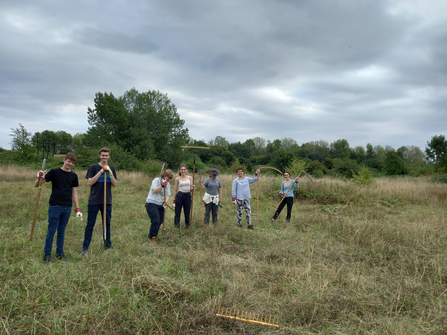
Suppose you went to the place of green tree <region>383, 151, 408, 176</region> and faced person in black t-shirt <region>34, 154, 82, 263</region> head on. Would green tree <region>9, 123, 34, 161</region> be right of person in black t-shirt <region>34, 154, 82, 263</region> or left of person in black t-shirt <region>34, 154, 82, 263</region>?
right

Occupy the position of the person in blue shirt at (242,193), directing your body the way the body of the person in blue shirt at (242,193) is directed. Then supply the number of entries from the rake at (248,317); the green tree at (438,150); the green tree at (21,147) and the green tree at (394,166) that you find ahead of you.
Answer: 1

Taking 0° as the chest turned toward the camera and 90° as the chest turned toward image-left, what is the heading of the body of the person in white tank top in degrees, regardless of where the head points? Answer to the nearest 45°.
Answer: approximately 0°

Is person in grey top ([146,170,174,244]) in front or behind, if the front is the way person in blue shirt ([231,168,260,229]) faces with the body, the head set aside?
in front

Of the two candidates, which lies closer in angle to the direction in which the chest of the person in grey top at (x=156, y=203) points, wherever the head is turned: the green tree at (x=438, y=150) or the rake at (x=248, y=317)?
the rake

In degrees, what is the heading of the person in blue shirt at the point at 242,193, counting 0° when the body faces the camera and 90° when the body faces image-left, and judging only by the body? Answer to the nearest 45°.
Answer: approximately 0°

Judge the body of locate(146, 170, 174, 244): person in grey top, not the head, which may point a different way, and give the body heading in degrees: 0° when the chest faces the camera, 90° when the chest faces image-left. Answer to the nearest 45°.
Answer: approximately 315°

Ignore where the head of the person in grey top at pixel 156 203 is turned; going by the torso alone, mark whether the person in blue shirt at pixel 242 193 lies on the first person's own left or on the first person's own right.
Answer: on the first person's own left

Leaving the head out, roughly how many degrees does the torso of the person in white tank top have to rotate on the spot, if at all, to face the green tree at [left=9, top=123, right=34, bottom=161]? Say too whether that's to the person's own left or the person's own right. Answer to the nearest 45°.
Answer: approximately 135° to the person's own right

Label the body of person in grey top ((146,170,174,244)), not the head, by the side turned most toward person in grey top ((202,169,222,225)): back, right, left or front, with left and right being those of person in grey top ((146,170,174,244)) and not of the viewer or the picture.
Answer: left

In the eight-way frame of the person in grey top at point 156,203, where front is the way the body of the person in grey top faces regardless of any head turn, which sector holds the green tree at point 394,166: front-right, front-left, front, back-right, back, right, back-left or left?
left

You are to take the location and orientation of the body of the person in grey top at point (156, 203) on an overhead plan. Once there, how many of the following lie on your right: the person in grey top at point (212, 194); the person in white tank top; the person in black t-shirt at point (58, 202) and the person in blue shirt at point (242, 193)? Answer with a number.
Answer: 1

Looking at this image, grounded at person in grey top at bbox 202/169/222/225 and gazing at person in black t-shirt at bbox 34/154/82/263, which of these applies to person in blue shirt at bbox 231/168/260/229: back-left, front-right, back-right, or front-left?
back-left
